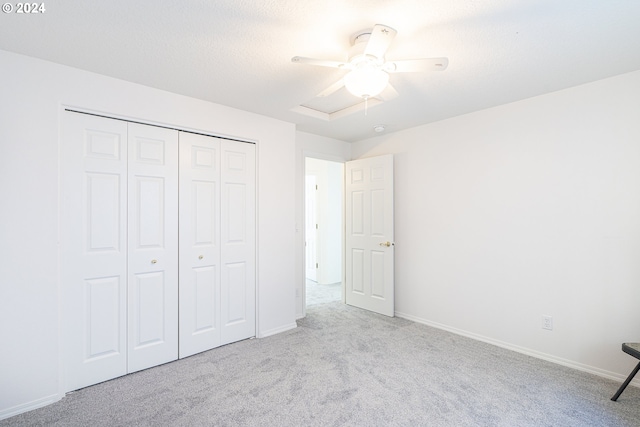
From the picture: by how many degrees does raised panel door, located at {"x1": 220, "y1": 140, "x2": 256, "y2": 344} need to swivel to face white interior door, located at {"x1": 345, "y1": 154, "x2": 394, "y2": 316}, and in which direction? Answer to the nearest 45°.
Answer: approximately 45° to its left

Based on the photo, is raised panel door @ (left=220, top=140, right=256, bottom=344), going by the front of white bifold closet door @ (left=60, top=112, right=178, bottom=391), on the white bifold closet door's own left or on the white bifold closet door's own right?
on the white bifold closet door's own left

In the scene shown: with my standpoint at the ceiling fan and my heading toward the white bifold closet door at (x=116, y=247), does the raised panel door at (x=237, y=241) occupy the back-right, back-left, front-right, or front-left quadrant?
front-right

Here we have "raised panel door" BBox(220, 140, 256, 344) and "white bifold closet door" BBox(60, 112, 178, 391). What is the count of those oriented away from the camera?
0

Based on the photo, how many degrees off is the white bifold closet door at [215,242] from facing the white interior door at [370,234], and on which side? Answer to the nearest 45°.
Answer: approximately 45° to its left

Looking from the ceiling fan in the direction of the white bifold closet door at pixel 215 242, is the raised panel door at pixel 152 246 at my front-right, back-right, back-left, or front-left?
front-left

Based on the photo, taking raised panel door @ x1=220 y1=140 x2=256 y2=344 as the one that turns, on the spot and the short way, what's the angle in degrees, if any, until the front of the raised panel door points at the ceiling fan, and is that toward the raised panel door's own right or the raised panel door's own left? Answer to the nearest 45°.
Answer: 0° — it already faces it

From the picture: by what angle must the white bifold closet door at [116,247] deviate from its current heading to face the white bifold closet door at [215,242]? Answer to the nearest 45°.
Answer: approximately 45° to its left

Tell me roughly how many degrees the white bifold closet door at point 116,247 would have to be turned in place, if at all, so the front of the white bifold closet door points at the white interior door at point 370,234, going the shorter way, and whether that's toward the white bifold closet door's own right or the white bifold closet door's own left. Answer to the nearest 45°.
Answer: approximately 45° to the white bifold closet door's own left

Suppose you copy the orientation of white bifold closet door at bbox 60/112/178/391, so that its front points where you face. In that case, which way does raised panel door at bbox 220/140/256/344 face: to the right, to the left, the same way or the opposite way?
the same way

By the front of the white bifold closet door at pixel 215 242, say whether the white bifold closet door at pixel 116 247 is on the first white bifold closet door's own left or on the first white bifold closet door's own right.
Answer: on the first white bifold closet door's own right

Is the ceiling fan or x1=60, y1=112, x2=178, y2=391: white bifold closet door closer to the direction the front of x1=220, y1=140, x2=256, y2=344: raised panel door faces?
the ceiling fan

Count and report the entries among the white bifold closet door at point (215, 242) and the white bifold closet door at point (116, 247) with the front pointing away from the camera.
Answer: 0

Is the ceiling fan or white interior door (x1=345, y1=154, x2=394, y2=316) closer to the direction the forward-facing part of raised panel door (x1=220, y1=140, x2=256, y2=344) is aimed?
the ceiling fan

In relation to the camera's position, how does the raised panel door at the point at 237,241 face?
facing the viewer and to the right of the viewer

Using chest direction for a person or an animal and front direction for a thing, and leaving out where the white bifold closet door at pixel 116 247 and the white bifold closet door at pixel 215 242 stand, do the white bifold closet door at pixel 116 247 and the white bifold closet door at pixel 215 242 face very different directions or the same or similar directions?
same or similar directions

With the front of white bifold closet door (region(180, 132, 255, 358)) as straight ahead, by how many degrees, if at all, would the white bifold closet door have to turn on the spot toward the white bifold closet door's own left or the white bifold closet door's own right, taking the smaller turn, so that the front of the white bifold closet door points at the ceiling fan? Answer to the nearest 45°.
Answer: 0° — it already faces it

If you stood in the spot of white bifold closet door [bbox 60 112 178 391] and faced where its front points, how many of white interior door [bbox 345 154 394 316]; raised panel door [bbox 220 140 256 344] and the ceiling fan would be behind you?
0

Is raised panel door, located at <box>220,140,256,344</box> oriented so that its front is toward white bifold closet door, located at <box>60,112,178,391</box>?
no

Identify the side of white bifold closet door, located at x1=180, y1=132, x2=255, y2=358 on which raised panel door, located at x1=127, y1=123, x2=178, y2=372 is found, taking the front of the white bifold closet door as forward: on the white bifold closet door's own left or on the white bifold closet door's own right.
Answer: on the white bifold closet door's own right

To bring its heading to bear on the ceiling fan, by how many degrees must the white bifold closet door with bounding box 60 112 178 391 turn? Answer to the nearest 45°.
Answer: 0° — it already faces it

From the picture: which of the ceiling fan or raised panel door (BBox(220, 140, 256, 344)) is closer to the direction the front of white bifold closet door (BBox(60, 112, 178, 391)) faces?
the ceiling fan
